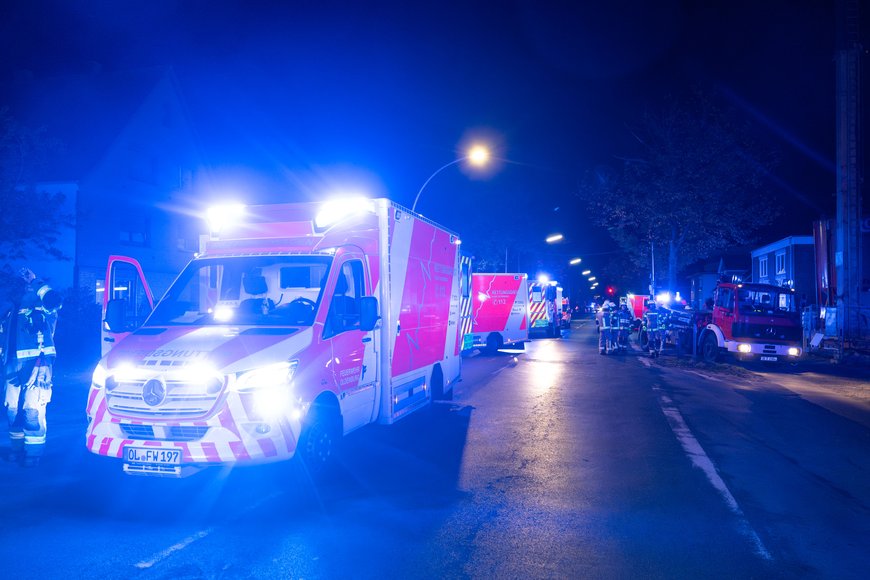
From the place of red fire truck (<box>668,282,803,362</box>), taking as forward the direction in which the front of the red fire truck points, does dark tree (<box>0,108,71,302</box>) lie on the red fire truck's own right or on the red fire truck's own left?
on the red fire truck's own right

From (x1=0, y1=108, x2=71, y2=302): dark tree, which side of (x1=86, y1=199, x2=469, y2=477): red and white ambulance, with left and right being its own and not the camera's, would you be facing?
right

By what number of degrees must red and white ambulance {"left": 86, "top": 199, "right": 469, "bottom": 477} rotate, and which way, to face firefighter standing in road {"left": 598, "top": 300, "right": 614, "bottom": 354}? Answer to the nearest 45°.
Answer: approximately 180°

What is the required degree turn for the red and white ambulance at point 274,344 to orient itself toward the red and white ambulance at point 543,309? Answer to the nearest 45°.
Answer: approximately 180°

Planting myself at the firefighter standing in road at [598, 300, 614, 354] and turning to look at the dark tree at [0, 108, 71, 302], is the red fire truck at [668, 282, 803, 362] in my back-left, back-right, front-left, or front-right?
back-left

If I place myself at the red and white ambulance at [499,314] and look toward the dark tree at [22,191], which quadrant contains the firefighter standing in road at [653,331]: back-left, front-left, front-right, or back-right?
back-left

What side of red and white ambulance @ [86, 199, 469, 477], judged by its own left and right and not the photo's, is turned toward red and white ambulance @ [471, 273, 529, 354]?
back

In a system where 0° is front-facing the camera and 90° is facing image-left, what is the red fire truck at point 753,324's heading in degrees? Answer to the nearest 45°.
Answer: approximately 315°

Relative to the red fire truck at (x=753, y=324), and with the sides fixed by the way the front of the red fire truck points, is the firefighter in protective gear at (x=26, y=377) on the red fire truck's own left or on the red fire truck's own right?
on the red fire truck's own right
